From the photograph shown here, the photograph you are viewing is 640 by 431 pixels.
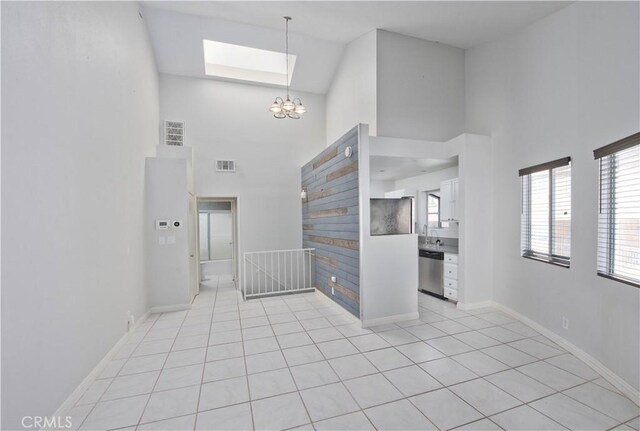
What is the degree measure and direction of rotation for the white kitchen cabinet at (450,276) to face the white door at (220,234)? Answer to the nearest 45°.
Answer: approximately 45° to its right

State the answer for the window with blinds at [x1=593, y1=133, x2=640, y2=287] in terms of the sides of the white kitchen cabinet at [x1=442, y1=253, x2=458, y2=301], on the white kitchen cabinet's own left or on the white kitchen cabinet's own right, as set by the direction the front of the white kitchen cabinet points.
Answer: on the white kitchen cabinet's own left

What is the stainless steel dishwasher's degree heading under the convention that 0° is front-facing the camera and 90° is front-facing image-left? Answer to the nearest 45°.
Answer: approximately 45°

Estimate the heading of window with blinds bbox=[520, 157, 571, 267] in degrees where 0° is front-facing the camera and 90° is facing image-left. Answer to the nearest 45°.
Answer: approximately 45°

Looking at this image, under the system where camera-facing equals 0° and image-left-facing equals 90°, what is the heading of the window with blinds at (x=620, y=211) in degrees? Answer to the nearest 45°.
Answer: approximately 45°

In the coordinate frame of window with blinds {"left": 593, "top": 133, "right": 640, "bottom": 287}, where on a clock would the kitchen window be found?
The kitchen window is roughly at 3 o'clock from the window with blinds.

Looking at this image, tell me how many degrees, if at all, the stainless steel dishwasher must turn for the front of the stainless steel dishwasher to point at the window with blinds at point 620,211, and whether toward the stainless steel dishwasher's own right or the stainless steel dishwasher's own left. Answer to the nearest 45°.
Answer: approximately 90° to the stainless steel dishwasher's own left

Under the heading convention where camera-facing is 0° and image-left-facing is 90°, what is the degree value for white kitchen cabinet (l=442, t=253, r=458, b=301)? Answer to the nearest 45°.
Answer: approximately 45°
